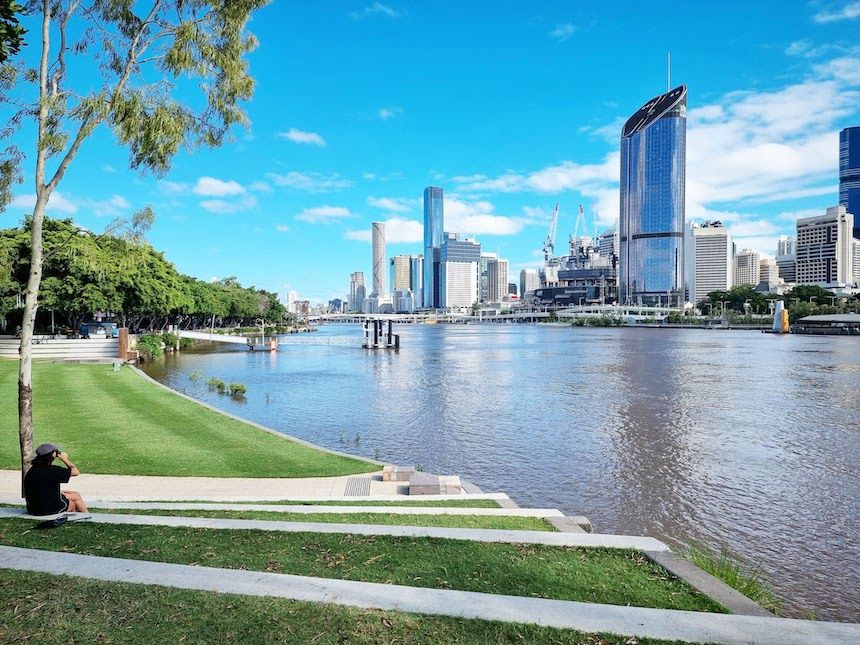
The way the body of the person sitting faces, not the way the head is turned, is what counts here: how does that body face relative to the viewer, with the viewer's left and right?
facing away from the viewer and to the right of the viewer

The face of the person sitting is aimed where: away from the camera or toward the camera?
away from the camera

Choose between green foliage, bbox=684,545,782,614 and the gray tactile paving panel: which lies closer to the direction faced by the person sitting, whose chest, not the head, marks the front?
the gray tactile paving panel

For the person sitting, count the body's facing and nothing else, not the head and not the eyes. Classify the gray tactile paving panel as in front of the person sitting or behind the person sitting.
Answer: in front

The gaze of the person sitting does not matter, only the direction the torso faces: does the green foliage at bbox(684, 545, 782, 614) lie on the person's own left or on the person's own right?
on the person's own right
